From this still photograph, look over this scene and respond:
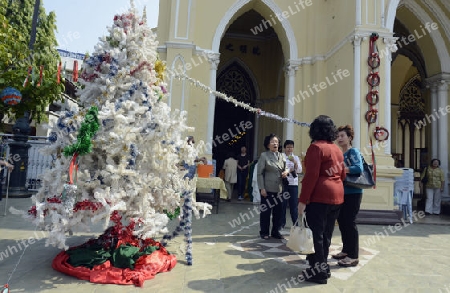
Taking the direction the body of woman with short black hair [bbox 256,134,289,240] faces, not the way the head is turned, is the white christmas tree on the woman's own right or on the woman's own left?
on the woman's own right

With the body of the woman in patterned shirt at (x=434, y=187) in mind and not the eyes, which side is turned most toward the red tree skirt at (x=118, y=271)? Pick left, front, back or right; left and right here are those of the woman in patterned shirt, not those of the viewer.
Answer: front

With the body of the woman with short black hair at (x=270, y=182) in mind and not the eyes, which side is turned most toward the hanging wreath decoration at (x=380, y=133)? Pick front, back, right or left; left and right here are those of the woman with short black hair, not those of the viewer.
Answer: left

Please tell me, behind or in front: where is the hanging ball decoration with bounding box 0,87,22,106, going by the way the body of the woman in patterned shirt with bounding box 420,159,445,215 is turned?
in front

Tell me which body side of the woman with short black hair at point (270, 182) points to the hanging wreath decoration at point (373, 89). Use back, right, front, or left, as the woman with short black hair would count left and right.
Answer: left

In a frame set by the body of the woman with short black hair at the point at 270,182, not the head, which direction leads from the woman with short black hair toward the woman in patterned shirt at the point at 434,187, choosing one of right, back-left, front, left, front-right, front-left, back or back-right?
left

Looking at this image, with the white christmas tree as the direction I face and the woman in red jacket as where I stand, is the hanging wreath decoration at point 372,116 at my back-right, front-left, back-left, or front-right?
back-right

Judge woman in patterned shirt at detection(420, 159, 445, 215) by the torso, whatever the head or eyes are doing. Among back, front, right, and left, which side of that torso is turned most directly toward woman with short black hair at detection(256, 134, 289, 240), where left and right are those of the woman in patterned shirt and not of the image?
front

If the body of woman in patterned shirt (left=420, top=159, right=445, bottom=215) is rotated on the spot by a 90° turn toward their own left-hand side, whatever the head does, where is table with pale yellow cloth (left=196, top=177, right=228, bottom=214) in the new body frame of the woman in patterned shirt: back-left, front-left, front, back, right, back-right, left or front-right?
back-right

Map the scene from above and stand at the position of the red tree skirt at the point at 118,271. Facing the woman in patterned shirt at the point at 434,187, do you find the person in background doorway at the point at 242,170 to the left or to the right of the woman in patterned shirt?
left

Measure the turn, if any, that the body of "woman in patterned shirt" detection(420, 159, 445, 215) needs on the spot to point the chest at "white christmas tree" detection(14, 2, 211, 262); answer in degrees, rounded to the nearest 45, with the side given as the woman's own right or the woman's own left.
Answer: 0° — they already face it

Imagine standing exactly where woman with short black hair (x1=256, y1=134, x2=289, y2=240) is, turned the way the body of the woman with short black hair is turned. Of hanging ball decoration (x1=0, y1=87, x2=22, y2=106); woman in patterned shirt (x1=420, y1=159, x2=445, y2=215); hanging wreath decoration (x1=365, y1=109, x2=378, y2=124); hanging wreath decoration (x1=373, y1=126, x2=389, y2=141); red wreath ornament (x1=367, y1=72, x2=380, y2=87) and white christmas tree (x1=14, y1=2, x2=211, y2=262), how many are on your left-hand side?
4

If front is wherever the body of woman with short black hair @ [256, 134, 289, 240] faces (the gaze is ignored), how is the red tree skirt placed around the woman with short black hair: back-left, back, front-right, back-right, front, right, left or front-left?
right

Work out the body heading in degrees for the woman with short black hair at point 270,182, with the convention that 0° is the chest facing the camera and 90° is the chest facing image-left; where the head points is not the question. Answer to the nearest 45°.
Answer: approximately 315°
